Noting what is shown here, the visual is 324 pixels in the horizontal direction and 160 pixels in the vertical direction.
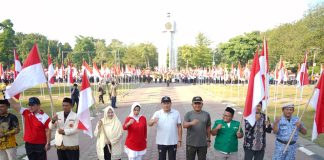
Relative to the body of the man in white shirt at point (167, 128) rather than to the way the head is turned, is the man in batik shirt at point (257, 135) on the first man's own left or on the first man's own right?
on the first man's own left

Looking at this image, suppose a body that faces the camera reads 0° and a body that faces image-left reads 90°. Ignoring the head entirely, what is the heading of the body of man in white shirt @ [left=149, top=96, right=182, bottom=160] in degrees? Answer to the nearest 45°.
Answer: approximately 0°

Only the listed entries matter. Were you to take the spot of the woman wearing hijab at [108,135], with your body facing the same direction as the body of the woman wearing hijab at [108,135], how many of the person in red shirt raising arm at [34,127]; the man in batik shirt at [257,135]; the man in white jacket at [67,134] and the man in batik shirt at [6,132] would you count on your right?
3

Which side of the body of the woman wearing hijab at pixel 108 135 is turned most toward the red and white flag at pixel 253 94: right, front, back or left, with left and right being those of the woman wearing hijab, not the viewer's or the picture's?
left

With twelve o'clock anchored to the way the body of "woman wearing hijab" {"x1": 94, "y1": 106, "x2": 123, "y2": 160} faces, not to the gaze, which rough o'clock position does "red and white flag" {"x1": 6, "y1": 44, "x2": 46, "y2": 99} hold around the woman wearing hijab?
The red and white flag is roughly at 3 o'clock from the woman wearing hijab.

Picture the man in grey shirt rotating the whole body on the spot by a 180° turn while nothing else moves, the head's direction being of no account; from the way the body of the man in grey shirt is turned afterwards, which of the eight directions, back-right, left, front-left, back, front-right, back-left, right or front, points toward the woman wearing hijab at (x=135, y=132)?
left

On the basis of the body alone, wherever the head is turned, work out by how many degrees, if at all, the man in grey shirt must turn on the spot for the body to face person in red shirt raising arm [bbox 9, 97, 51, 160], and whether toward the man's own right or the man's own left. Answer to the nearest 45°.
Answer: approximately 90° to the man's own right
